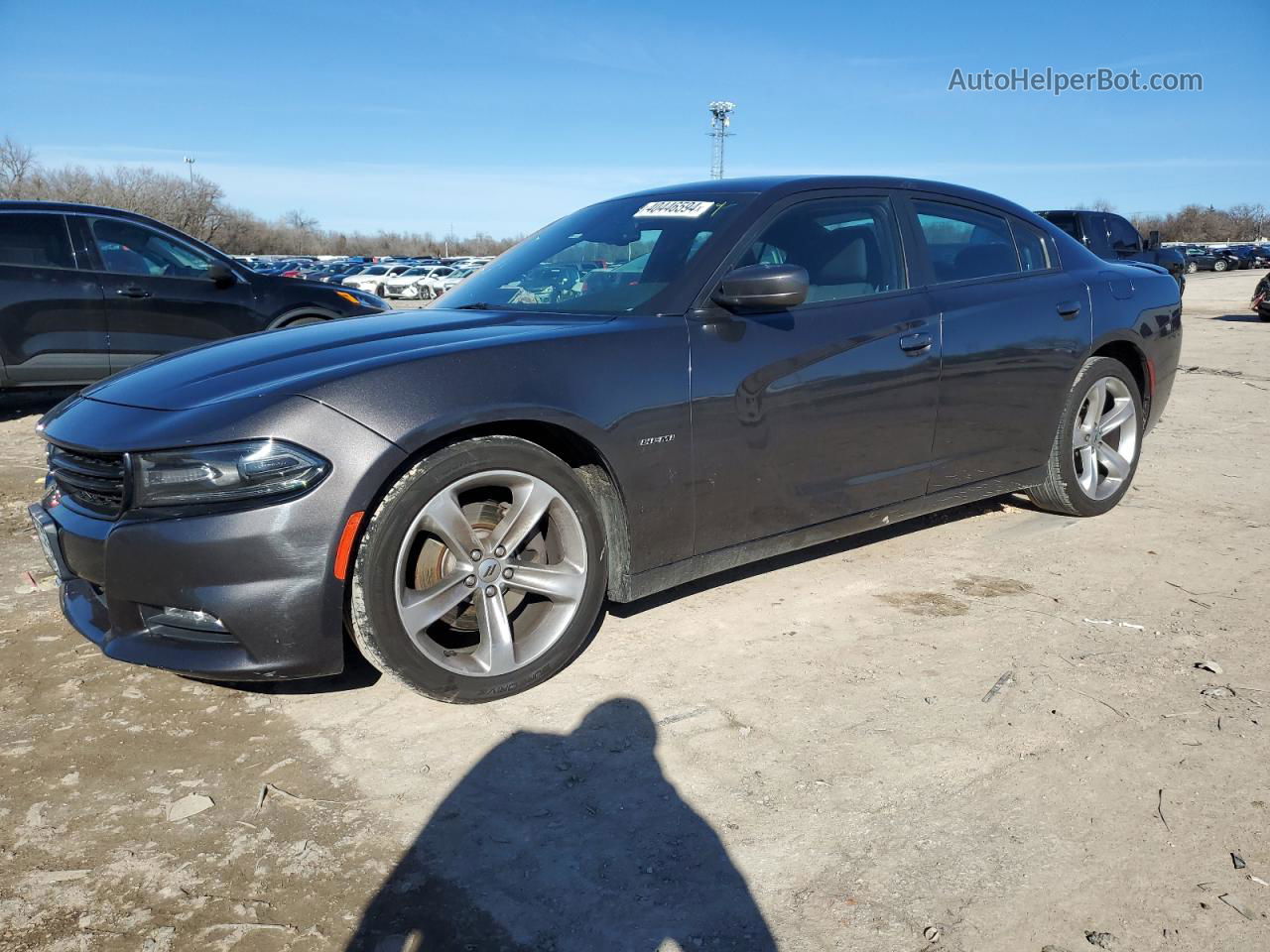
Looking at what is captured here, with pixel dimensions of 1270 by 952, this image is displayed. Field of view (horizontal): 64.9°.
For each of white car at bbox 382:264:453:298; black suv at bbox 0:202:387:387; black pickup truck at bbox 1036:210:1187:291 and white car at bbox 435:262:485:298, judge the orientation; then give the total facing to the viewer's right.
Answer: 2

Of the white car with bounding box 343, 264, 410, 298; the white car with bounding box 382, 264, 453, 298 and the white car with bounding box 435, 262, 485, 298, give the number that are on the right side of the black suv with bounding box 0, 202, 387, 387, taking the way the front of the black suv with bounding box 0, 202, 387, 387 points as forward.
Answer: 0

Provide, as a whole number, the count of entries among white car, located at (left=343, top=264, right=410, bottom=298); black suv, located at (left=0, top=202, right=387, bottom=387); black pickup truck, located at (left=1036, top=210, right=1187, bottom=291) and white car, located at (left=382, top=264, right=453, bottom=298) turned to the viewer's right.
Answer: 2

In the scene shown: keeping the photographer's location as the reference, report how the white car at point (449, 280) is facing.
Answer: facing the viewer and to the left of the viewer

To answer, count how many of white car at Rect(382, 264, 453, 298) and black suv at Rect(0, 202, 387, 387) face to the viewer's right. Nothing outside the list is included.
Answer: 1

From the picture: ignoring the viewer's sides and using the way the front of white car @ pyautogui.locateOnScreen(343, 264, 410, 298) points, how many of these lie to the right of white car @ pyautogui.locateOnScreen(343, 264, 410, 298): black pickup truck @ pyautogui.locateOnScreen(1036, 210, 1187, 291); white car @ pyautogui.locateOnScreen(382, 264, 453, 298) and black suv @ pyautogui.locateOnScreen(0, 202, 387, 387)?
0

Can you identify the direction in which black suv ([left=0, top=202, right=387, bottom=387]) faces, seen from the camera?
facing to the right of the viewer

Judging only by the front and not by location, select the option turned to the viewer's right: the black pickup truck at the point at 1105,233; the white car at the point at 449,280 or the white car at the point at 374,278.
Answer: the black pickup truck

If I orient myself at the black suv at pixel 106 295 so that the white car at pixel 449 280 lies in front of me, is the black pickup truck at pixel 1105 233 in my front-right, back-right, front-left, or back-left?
front-right

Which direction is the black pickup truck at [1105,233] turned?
to the viewer's right

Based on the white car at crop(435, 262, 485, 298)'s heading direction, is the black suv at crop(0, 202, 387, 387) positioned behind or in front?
in front

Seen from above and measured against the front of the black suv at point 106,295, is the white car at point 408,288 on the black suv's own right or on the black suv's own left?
on the black suv's own left

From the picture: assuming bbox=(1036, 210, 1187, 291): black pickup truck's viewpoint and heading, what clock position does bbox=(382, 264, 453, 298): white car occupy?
The white car is roughly at 7 o'clock from the black pickup truck.

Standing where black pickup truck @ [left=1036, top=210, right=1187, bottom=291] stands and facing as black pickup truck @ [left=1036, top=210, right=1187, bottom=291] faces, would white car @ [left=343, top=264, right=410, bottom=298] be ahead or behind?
behind

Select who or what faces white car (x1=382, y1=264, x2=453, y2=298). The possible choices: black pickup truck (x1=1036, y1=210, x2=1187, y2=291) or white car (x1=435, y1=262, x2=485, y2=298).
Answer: white car (x1=435, y1=262, x2=485, y2=298)

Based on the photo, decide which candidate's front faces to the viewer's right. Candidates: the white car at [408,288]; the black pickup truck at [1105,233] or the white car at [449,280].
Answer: the black pickup truck

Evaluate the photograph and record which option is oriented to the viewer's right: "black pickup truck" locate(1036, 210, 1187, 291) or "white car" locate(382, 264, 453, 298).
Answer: the black pickup truck
